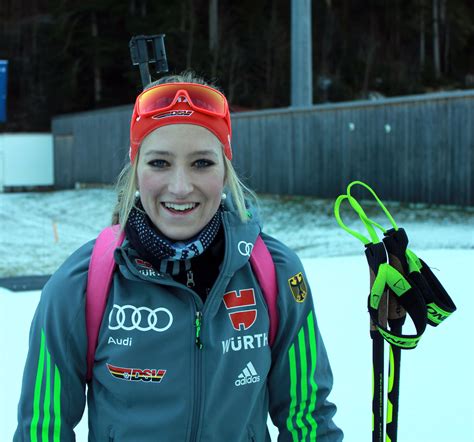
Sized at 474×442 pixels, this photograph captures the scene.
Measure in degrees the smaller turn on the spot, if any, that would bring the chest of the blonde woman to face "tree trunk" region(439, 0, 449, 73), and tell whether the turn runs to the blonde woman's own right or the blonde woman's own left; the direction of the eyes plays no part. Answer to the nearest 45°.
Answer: approximately 180°

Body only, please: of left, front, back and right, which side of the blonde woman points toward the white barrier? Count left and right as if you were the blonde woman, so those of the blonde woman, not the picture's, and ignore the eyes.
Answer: back

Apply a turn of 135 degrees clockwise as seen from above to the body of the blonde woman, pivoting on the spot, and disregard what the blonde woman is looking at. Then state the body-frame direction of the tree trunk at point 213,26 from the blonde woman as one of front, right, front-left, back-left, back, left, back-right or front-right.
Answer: front-right

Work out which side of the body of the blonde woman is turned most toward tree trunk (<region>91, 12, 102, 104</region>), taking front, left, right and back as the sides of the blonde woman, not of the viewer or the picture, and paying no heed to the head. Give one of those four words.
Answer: back

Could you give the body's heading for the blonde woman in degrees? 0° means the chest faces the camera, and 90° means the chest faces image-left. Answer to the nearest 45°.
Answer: approximately 0°

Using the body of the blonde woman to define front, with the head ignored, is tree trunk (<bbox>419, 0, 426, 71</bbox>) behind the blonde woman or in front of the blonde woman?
behind

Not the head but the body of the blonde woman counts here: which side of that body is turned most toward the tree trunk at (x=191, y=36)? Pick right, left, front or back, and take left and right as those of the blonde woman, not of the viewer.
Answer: back
